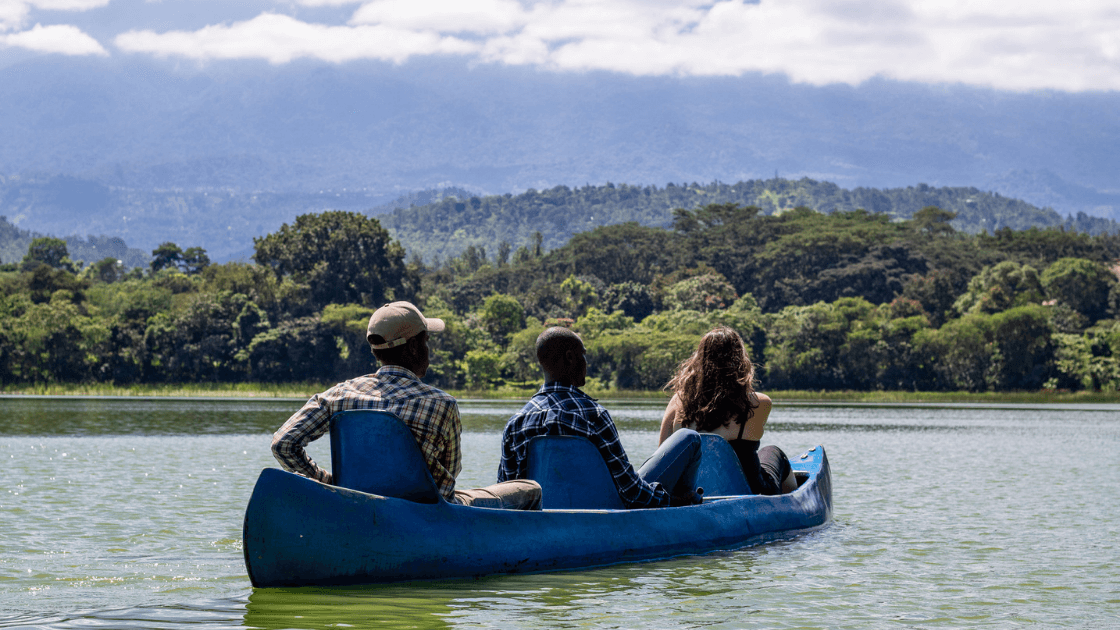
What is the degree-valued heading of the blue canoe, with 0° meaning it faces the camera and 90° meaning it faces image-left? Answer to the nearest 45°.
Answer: approximately 225°

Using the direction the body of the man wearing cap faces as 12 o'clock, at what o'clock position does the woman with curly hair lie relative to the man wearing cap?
The woman with curly hair is roughly at 12 o'clock from the man wearing cap.

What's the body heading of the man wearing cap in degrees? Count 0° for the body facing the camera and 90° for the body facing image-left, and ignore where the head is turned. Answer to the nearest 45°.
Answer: approximately 225°

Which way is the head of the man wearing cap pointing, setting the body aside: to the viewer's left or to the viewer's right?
to the viewer's right

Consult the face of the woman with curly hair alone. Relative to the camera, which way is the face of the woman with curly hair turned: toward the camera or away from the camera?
away from the camera
